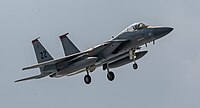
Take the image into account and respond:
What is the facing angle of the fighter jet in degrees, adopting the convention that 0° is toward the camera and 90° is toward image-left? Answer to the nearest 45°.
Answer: approximately 315°
